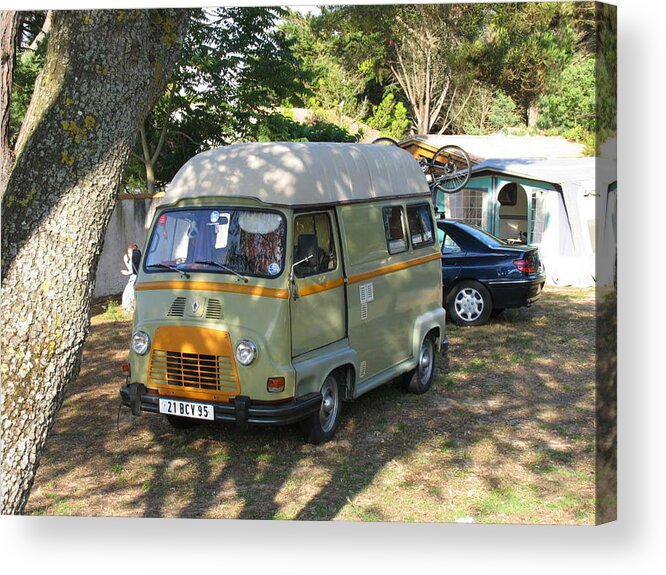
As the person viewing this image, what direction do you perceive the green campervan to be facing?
facing the viewer and to the left of the viewer

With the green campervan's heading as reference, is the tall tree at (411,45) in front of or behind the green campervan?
behind

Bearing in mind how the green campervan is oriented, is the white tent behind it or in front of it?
behind

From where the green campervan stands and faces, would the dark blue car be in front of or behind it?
behind

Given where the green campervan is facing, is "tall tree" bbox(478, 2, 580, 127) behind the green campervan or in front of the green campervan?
behind
